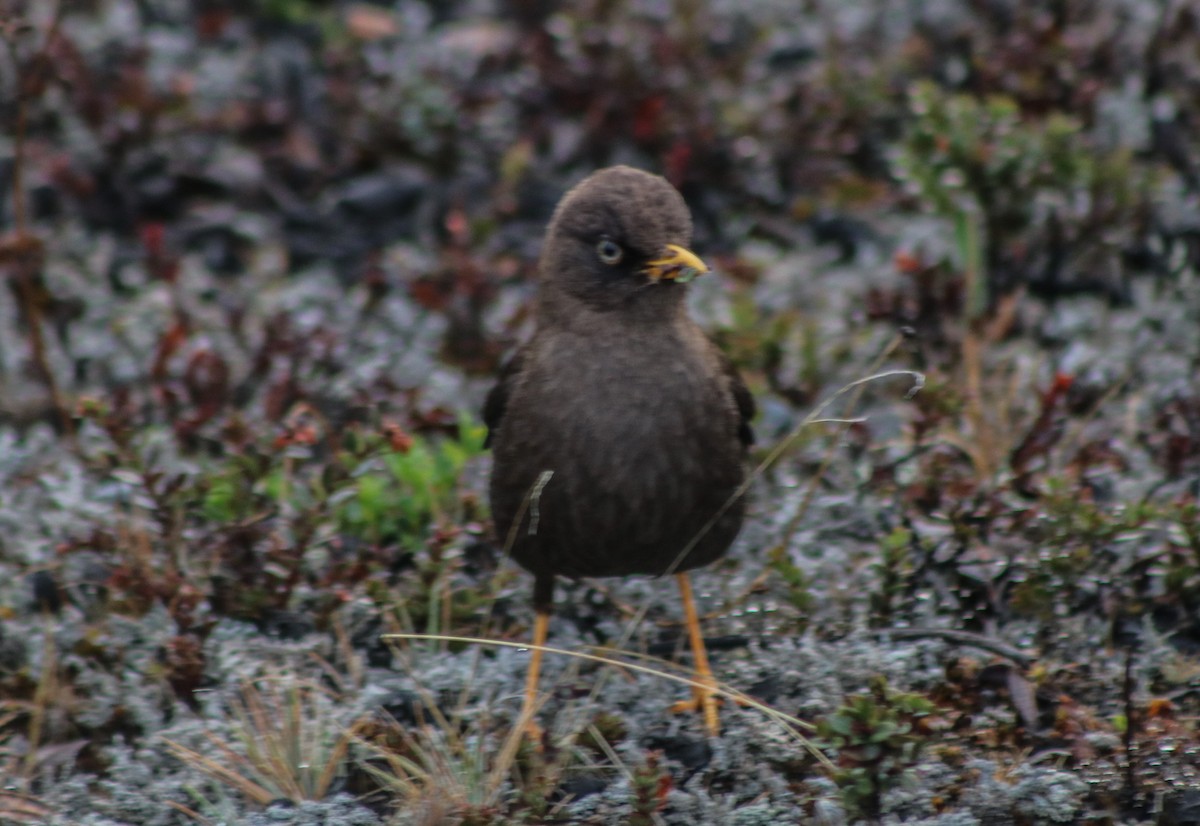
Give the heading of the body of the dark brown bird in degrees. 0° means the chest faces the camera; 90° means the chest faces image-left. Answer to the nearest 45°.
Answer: approximately 0°

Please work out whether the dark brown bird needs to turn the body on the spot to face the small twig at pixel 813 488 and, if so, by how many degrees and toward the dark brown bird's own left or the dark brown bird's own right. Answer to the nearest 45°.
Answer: approximately 135° to the dark brown bird's own left

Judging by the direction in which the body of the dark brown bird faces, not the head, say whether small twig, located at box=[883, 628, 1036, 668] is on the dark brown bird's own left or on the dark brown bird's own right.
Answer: on the dark brown bird's own left

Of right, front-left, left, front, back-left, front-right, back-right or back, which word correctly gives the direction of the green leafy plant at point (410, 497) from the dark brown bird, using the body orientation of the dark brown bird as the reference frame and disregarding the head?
back-right

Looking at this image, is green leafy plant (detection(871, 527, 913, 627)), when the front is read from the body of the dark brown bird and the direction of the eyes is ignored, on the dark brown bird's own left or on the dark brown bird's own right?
on the dark brown bird's own left

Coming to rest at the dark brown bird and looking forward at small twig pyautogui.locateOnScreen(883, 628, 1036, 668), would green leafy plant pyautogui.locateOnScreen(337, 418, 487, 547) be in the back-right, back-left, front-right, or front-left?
back-left

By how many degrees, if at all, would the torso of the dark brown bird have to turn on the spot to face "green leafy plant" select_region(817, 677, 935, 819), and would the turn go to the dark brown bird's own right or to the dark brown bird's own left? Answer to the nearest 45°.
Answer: approximately 45° to the dark brown bird's own left
